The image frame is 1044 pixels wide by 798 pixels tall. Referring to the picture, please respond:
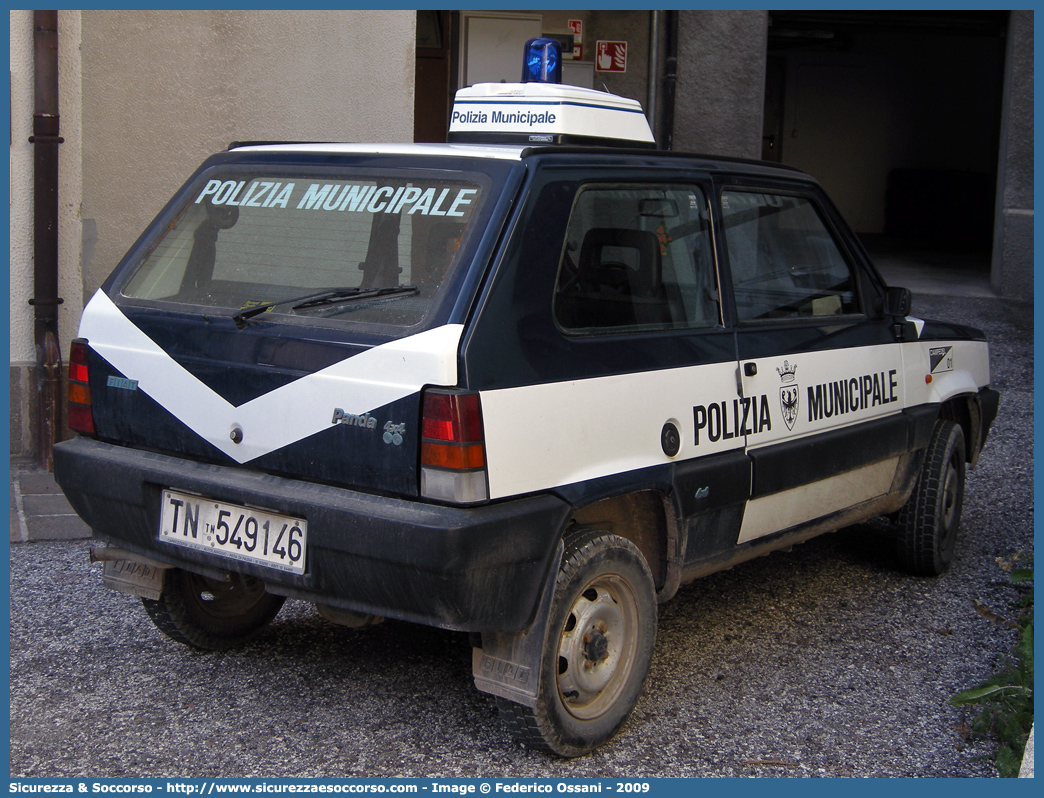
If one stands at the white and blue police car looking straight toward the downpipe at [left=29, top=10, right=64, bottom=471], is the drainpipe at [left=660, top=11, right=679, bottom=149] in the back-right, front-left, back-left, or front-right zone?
front-right

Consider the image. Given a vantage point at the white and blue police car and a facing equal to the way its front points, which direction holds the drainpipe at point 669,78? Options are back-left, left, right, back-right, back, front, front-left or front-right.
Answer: front-left

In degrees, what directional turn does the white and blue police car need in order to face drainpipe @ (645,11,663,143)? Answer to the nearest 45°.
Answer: approximately 45° to its left

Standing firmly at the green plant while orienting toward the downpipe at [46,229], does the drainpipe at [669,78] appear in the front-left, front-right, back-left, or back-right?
front-right

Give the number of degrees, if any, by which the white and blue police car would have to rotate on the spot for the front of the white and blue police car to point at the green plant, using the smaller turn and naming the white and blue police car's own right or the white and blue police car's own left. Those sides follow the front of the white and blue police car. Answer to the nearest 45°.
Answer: approximately 45° to the white and blue police car's own right

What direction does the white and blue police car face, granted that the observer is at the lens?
facing away from the viewer and to the right of the viewer

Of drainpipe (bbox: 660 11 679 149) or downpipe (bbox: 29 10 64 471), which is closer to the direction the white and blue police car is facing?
the drainpipe

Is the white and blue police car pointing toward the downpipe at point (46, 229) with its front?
no
